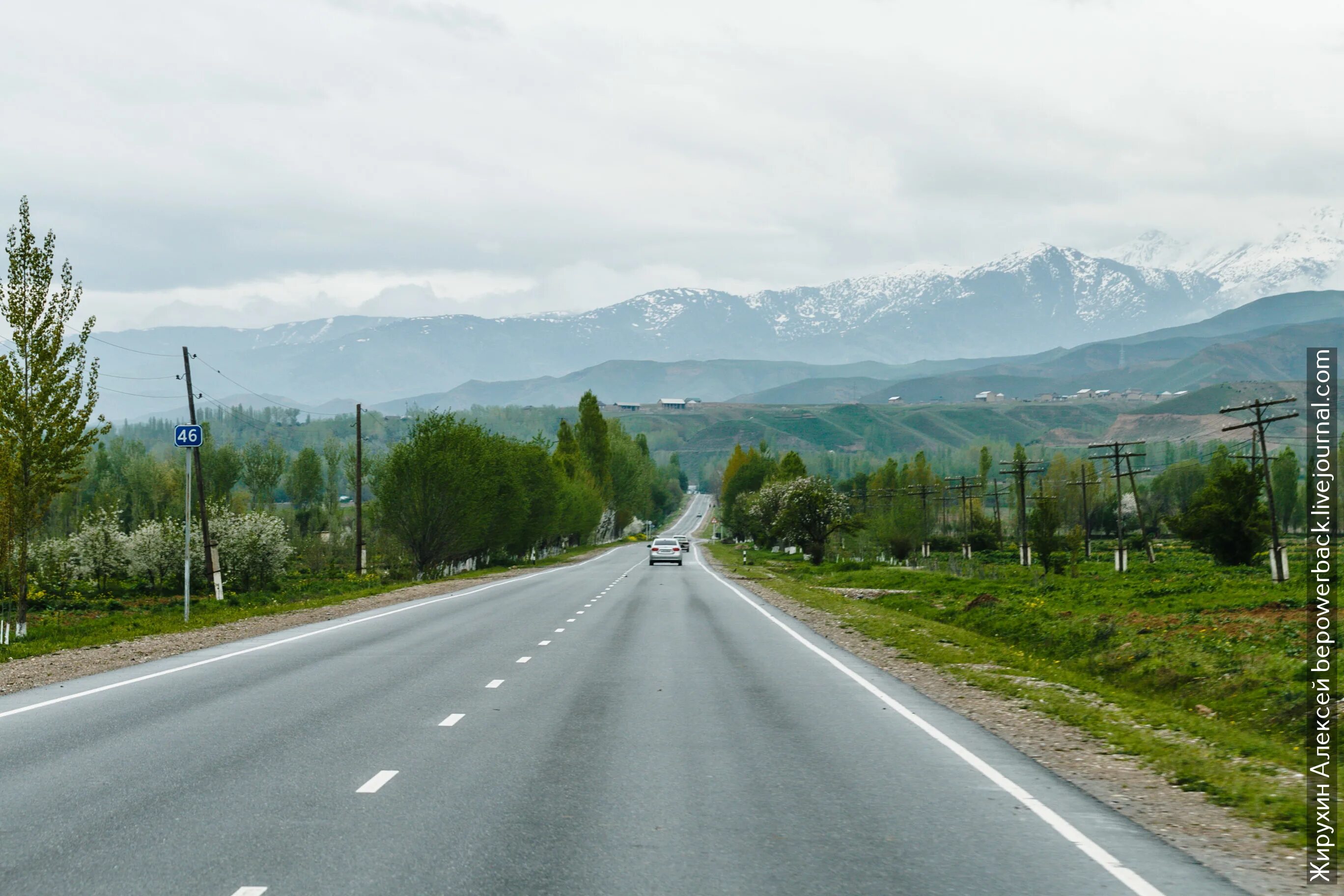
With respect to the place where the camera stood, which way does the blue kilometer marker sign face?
facing the viewer

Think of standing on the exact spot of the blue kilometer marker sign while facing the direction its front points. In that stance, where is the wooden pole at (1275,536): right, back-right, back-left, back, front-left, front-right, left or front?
left

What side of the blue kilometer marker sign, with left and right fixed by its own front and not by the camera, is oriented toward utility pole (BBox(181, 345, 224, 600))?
back

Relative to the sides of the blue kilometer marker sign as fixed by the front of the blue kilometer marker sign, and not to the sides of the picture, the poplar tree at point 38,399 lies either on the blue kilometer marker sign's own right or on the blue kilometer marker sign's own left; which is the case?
on the blue kilometer marker sign's own right

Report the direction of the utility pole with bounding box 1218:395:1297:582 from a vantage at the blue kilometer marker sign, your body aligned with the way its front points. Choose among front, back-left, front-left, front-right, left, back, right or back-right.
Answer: left
